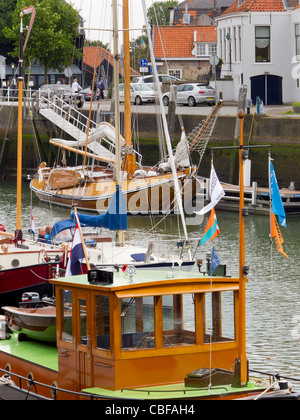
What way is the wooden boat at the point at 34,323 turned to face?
to the viewer's left

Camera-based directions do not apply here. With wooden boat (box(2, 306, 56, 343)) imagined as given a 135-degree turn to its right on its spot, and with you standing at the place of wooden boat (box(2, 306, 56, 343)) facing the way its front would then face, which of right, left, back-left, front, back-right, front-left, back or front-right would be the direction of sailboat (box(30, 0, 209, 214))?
front-left

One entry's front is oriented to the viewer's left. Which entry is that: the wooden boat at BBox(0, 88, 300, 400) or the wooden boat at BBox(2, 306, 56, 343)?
the wooden boat at BBox(2, 306, 56, 343)

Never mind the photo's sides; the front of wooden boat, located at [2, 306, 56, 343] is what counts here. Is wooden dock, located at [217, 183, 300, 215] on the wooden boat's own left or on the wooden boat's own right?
on the wooden boat's own right
